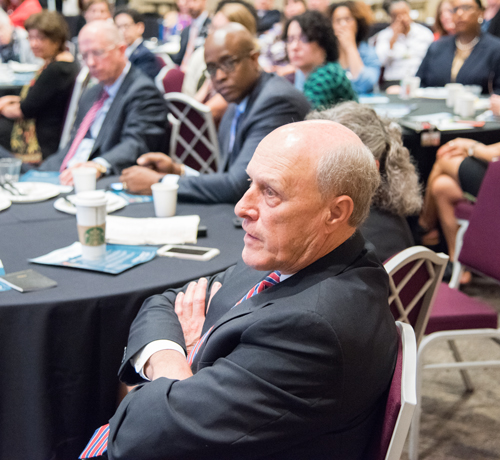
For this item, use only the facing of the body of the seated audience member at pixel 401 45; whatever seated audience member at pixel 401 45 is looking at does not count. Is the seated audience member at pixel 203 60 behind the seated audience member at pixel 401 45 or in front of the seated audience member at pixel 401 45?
in front

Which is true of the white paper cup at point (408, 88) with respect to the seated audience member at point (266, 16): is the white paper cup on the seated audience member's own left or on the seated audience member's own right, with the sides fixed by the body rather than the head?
on the seated audience member's own left

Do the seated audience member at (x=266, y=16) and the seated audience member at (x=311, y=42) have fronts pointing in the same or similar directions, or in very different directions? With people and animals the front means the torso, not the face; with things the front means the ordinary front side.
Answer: same or similar directions

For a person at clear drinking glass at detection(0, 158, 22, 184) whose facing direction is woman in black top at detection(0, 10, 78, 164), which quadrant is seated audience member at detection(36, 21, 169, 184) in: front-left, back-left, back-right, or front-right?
front-right

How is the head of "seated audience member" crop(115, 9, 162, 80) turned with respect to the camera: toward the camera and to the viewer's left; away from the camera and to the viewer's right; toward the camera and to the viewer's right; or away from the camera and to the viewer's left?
toward the camera and to the viewer's left

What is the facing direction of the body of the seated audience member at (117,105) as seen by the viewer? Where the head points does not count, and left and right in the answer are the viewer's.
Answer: facing the viewer and to the left of the viewer

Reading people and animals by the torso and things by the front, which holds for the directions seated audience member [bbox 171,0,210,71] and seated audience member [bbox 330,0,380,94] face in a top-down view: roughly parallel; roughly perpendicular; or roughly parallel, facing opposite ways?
roughly parallel

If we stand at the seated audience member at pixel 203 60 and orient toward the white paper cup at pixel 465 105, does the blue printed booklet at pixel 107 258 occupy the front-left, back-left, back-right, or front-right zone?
front-right

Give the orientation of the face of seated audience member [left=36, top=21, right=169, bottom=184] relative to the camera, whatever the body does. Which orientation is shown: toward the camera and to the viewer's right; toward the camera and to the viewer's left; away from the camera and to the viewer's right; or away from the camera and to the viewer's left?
toward the camera and to the viewer's left

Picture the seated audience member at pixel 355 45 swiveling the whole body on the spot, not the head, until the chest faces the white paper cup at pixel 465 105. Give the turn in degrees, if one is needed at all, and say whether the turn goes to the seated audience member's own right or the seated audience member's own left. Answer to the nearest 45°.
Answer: approximately 90° to the seated audience member's own left

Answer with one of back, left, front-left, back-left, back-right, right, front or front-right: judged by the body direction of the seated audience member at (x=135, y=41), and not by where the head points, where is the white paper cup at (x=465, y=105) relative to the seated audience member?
left

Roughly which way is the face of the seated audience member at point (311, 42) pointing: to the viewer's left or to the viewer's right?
to the viewer's left

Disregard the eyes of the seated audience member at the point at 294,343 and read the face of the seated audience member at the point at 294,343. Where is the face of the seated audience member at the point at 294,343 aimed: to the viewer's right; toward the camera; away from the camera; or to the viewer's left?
to the viewer's left
